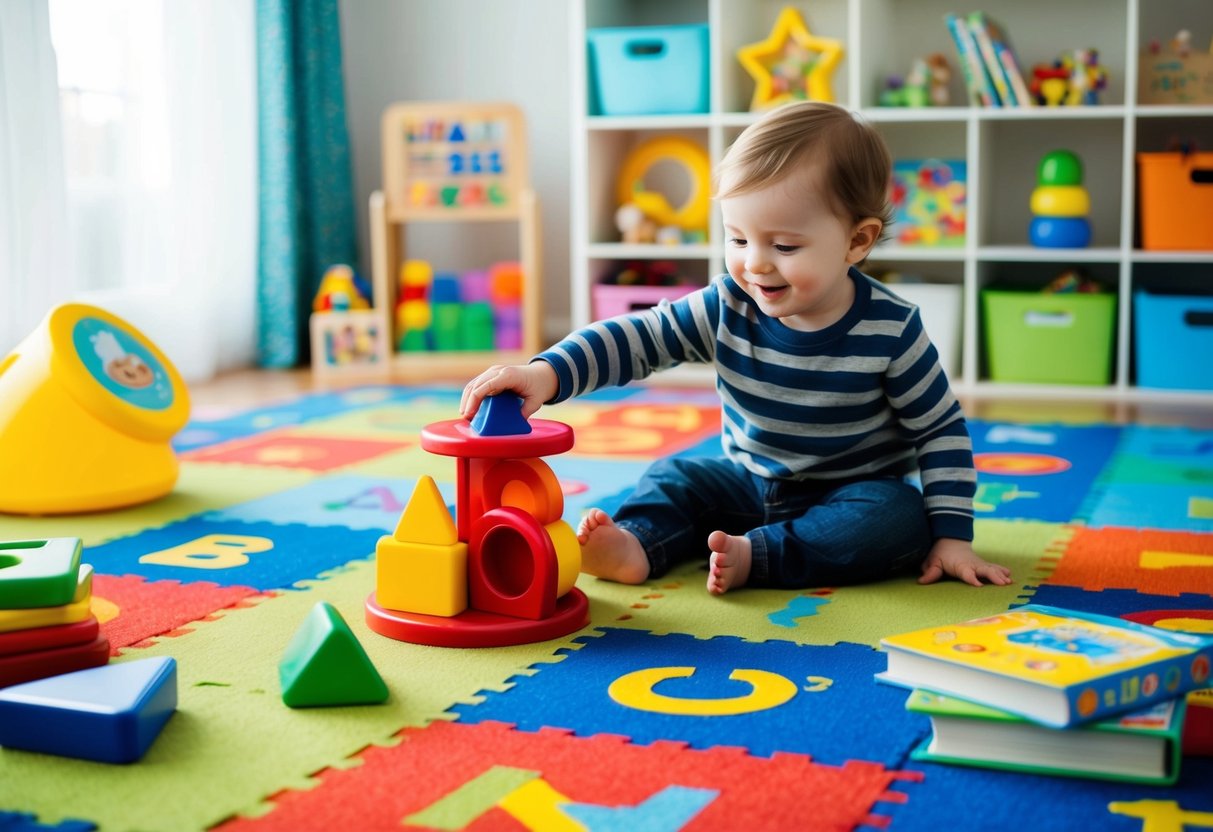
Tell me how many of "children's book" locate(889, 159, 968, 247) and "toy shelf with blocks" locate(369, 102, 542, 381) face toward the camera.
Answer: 2

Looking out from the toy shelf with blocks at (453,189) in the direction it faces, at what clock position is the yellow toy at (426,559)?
The yellow toy is roughly at 12 o'clock from the toy shelf with blocks.

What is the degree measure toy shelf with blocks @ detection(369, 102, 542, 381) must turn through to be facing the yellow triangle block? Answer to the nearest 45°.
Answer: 0° — it already faces it
